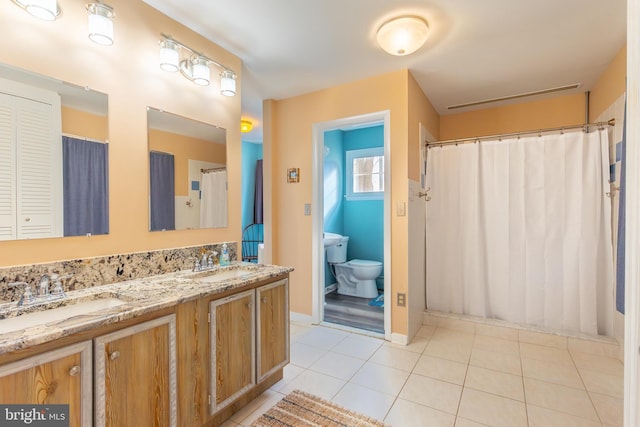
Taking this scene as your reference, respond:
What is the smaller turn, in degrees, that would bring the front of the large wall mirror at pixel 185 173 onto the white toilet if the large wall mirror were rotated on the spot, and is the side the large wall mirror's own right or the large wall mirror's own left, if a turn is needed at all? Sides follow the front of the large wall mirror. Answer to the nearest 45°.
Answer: approximately 90° to the large wall mirror's own left

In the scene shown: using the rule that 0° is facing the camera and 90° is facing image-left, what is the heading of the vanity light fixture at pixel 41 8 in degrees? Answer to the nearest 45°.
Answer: approximately 315°

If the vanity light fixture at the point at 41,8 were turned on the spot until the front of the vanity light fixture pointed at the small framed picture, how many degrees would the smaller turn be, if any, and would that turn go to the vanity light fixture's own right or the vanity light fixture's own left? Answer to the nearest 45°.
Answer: approximately 45° to the vanity light fixture's own left

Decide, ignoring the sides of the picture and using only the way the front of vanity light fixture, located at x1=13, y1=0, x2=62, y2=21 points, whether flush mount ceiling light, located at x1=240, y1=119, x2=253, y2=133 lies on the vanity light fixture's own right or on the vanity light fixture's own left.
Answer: on the vanity light fixture's own left

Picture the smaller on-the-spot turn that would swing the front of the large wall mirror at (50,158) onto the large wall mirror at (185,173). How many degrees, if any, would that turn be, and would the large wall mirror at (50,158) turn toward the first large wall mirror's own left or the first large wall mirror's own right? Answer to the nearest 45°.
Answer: approximately 45° to the first large wall mirror's own left

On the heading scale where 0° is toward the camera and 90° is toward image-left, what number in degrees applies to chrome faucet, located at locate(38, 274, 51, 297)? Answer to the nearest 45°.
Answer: approximately 315°

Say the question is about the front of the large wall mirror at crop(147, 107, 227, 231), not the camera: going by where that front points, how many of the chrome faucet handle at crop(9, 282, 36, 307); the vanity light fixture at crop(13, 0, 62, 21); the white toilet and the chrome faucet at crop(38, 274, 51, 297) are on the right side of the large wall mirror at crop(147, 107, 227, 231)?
3

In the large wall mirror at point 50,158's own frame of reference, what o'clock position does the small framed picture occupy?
The small framed picture is roughly at 10 o'clock from the large wall mirror.
